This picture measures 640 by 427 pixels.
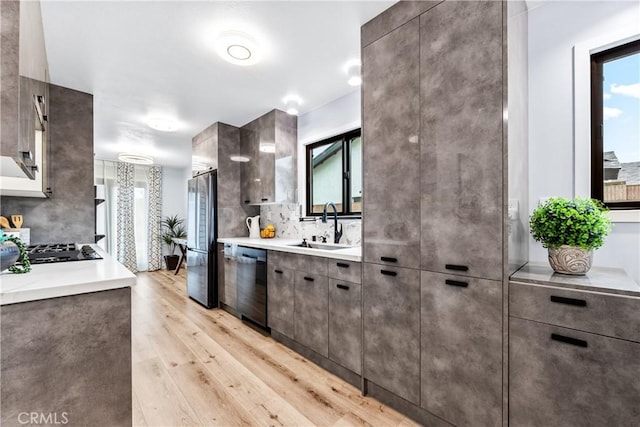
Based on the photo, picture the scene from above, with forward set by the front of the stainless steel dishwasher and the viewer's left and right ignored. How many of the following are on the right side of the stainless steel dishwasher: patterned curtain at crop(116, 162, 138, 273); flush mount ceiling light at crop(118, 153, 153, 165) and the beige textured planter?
2

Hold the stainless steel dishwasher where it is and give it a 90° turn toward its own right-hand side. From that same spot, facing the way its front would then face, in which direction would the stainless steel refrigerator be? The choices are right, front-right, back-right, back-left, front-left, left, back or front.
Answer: front

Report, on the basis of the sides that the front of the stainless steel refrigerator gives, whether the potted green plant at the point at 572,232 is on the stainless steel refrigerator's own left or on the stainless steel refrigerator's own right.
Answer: on the stainless steel refrigerator's own left

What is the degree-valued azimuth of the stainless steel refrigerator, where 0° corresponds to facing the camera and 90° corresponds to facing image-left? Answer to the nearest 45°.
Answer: approximately 45°

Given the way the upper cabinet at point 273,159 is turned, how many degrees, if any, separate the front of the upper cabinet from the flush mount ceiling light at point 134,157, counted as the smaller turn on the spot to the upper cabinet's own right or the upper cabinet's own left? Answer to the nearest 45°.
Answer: approximately 90° to the upper cabinet's own right

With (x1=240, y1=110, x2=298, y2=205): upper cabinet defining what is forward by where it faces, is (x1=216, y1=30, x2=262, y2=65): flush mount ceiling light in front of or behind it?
in front

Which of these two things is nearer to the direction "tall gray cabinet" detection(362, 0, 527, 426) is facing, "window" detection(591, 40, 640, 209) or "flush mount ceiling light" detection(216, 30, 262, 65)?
the flush mount ceiling light

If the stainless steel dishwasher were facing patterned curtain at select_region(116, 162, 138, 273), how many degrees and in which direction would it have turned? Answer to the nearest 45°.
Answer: approximately 90° to its right

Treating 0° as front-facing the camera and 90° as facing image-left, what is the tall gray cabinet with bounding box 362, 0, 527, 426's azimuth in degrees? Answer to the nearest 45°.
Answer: approximately 45°

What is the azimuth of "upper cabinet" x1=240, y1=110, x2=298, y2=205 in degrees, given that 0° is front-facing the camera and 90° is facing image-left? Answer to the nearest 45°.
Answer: approximately 45°

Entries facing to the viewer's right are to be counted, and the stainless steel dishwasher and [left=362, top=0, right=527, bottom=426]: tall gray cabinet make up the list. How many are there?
0

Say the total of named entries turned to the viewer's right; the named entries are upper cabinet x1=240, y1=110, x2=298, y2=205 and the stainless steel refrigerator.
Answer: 0

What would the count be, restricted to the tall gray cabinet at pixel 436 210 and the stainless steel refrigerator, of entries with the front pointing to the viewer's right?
0

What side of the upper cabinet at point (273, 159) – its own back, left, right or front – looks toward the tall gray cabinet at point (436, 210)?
left
